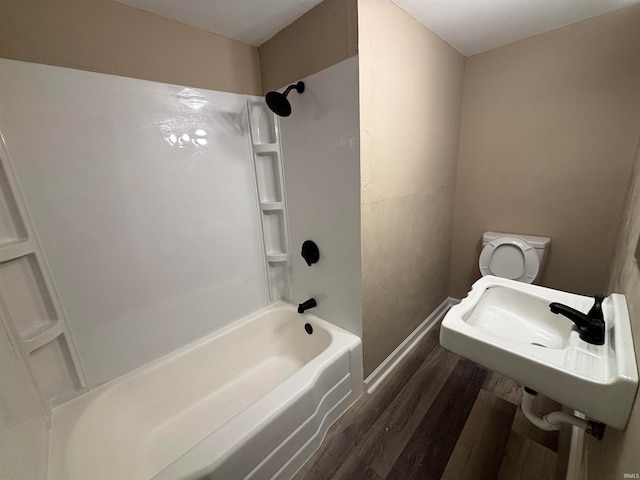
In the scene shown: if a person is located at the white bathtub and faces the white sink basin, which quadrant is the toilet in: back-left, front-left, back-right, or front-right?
front-left

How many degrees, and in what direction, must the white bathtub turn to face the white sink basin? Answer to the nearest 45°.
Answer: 0° — it already faces it

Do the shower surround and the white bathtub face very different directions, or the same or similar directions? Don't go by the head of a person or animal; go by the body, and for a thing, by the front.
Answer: same or similar directions

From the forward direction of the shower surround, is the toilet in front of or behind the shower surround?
in front

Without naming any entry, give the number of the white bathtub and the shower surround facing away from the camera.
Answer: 0

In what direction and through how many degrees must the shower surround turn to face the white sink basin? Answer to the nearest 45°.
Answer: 0° — it already faces it

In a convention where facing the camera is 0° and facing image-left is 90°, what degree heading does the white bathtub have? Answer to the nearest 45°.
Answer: approximately 315°

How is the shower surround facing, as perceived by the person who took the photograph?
facing the viewer and to the right of the viewer
